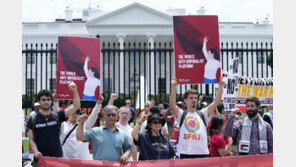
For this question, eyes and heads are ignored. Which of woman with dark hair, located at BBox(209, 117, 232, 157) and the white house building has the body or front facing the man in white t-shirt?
the white house building

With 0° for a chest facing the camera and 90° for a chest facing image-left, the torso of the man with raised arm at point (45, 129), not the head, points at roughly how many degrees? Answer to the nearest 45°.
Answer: approximately 0°

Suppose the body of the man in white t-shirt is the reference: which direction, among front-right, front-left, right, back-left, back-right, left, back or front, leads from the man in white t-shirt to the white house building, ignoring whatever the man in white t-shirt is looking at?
back

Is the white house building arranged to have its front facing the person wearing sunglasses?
yes

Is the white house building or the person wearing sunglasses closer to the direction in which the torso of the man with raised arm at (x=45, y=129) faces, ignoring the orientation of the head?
the person wearing sunglasses

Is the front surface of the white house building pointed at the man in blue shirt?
yes

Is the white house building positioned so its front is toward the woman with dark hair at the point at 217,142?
yes

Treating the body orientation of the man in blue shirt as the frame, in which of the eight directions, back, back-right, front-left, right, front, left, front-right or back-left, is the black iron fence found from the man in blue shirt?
back

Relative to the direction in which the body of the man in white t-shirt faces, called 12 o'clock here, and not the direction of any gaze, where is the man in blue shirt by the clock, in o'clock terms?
The man in blue shirt is roughly at 2 o'clock from the man in white t-shirt.
